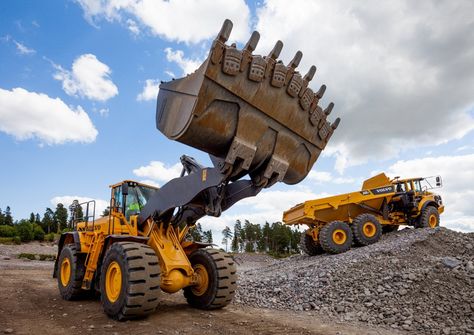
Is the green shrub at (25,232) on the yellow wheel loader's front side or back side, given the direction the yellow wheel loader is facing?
on the back side

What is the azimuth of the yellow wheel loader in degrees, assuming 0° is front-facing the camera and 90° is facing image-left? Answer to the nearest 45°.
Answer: approximately 315°

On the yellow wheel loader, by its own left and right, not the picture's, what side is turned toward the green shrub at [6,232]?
back

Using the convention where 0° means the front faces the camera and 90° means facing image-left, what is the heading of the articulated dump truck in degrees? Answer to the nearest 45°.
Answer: approximately 225°

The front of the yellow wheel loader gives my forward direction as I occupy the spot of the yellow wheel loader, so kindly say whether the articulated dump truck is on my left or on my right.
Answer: on my left
